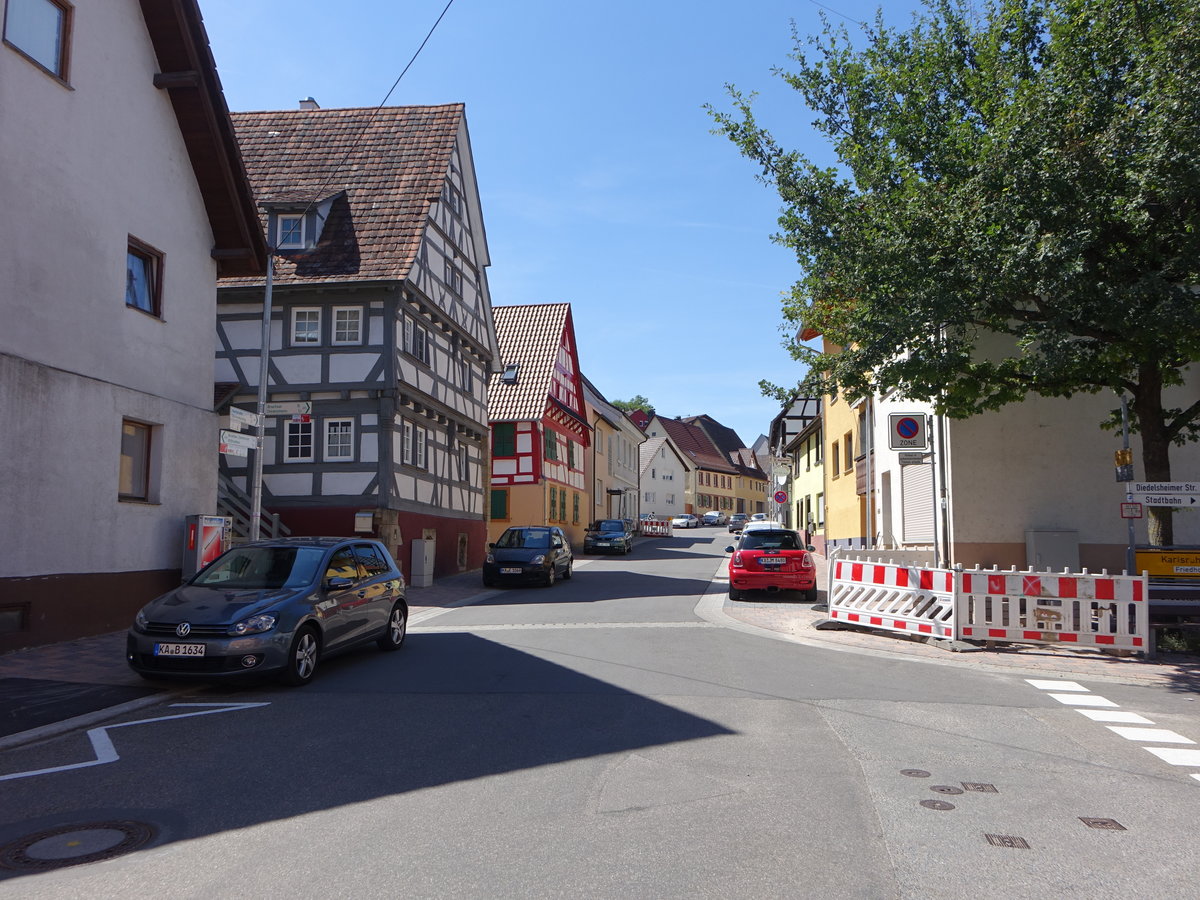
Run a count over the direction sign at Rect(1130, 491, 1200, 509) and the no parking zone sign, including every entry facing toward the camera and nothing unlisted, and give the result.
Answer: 2

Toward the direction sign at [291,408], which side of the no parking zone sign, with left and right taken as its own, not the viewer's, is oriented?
right

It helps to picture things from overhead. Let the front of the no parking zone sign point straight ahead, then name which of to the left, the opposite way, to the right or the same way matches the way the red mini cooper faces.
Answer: the opposite way

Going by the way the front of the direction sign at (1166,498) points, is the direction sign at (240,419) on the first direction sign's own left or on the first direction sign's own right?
on the first direction sign's own right

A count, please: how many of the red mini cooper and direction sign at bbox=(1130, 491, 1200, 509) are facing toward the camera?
1

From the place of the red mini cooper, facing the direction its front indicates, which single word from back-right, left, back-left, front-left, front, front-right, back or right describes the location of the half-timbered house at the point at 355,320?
left

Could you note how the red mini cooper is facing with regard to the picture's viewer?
facing away from the viewer

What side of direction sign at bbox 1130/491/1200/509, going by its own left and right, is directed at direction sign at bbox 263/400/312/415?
right

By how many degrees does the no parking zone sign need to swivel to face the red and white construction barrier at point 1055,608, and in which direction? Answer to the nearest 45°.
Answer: approximately 45° to its left

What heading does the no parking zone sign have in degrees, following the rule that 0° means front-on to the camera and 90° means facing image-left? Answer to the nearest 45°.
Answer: approximately 0°

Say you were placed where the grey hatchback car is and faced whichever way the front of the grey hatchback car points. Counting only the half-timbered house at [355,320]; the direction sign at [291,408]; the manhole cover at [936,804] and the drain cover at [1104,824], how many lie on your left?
2

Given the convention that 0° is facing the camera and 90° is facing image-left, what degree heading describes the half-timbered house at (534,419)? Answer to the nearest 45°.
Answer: approximately 315°

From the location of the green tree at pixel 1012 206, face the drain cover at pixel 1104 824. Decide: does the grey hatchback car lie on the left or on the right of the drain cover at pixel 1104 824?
right

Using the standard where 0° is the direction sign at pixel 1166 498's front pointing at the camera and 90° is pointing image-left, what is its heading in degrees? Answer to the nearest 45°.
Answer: approximately 0°

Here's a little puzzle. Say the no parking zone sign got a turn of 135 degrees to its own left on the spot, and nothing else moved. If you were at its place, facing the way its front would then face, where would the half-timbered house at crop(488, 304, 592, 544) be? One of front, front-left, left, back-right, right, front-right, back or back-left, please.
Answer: left

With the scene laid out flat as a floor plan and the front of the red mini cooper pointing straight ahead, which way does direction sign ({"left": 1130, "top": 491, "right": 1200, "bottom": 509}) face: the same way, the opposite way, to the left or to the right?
the opposite way
